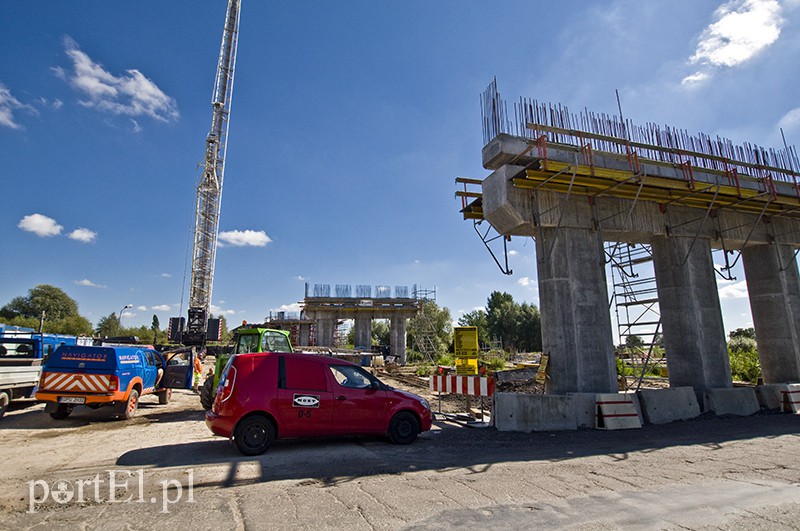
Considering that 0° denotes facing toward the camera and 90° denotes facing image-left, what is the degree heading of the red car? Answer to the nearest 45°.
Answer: approximately 270°

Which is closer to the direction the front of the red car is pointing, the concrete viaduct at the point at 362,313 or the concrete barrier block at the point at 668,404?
the concrete barrier block

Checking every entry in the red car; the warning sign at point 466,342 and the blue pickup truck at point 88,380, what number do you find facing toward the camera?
1

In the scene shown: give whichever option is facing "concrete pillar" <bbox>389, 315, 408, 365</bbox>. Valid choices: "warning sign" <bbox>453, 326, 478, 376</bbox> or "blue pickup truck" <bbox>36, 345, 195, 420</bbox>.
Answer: the blue pickup truck

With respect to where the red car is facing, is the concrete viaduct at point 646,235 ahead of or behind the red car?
ahead

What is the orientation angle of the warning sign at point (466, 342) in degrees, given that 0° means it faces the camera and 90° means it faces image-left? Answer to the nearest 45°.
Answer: approximately 0°

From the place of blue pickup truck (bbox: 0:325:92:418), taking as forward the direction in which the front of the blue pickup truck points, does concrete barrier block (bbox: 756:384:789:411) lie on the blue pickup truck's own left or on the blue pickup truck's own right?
on the blue pickup truck's own right

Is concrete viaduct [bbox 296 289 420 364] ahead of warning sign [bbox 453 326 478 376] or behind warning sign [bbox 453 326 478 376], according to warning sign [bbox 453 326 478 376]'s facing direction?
behind

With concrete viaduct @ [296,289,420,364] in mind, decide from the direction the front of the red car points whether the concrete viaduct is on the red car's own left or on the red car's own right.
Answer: on the red car's own left

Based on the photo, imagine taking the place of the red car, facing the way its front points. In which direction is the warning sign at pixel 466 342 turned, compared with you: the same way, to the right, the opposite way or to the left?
to the right

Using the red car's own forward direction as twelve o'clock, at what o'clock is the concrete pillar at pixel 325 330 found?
The concrete pillar is roughly at 9 o'clock from the red car.

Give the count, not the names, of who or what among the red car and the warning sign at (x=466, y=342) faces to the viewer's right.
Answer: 1

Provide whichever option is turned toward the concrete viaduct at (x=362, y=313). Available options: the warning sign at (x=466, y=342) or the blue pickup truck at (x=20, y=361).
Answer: the blue pickup truck

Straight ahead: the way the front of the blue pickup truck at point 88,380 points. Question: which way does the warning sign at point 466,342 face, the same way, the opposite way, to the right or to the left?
the opposite way
